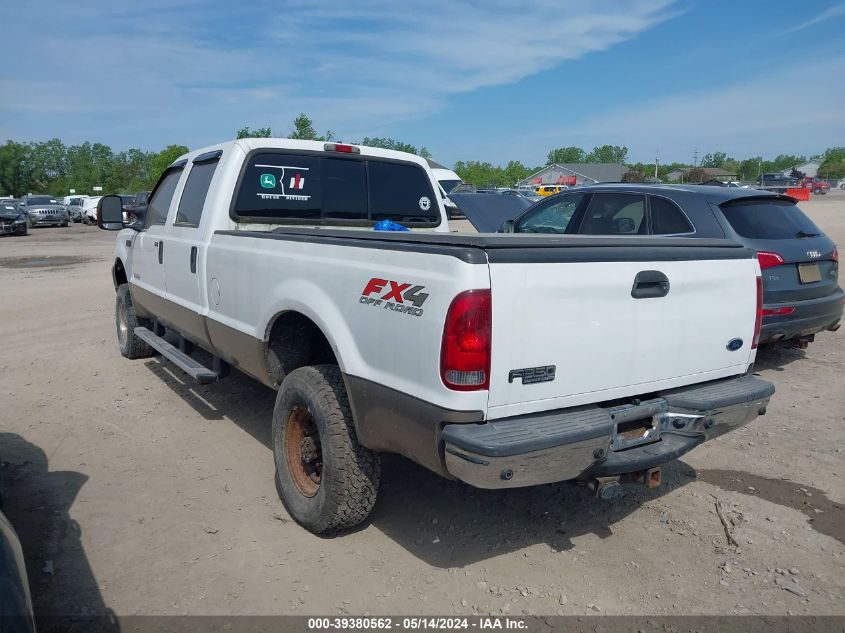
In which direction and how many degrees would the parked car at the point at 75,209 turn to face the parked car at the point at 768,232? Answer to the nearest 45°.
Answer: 0° — it already faces it

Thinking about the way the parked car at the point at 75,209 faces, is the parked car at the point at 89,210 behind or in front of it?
in front

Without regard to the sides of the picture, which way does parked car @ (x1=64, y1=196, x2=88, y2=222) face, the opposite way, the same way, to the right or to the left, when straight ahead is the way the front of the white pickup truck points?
the opposite way

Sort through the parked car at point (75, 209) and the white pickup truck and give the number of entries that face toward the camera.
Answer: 1

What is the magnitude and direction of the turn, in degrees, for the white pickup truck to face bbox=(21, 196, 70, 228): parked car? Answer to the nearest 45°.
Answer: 0° — it already faces it

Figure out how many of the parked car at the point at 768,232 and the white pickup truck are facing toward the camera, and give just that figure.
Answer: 0

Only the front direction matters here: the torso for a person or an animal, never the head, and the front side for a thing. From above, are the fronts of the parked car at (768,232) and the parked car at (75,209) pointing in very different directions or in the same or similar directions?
very different directions

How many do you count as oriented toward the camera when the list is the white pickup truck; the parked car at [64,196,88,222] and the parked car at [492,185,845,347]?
1

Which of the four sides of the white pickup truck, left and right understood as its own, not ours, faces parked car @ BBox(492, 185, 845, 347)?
right

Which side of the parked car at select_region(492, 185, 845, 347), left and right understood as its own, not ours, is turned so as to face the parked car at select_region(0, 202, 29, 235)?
front

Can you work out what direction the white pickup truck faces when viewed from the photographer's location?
facing away from the viewer and to the left of the viewer

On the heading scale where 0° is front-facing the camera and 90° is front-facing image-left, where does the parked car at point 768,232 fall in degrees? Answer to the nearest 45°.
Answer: approximately 135°

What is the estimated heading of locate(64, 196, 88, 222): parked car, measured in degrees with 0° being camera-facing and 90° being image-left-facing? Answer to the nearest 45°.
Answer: approximately 0°

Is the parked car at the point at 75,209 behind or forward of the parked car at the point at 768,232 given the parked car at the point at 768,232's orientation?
forward
